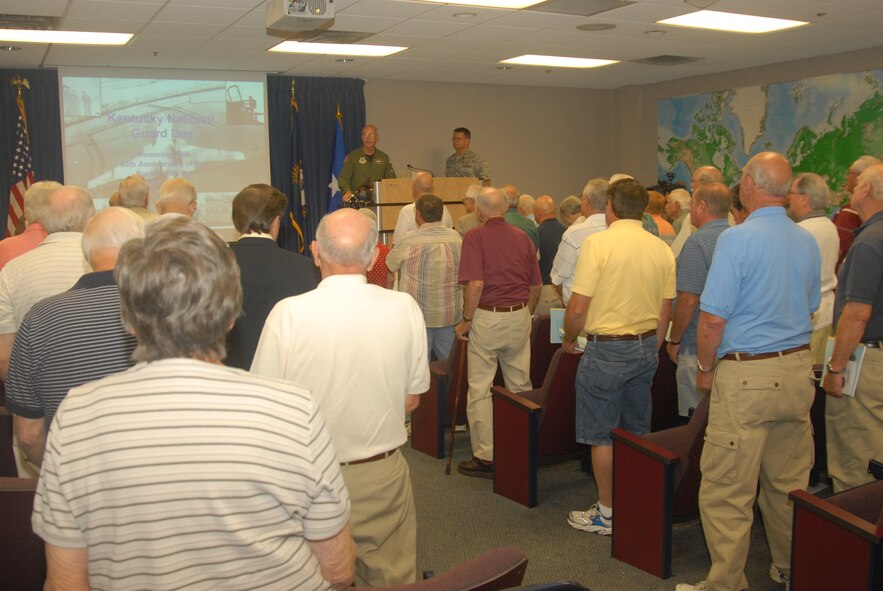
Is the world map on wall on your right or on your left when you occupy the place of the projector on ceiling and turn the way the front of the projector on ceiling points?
on your right

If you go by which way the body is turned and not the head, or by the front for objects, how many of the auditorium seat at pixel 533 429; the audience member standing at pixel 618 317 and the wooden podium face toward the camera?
1

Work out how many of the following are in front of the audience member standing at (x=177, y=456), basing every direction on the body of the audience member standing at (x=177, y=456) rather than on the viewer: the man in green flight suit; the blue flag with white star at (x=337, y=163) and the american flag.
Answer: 3

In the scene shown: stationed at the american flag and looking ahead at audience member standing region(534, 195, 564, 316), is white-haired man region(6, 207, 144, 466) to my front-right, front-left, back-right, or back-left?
front-right

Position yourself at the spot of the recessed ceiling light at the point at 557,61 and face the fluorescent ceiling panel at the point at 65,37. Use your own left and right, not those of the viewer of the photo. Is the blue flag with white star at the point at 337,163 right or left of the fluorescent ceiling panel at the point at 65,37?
right

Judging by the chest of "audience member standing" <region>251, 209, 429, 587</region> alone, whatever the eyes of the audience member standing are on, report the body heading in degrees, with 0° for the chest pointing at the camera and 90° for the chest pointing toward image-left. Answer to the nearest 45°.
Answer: approximately 180°

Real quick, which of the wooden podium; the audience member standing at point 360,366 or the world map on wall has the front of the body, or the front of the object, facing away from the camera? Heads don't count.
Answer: the audience member standing

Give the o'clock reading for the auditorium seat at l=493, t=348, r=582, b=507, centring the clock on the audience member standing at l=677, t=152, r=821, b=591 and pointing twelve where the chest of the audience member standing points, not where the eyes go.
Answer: The auditorium seat is roughly at 12 o'clock from the audience member standing.

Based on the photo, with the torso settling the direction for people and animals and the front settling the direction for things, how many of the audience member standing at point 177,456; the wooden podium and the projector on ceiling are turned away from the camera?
2

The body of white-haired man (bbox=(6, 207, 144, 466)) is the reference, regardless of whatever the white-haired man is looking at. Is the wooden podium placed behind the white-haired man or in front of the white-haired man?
in front

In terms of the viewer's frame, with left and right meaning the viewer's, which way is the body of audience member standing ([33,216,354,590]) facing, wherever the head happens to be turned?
facing away from the viewer

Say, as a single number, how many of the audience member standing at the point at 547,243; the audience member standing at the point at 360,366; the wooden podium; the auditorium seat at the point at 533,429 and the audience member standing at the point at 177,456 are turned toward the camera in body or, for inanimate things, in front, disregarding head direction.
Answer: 1

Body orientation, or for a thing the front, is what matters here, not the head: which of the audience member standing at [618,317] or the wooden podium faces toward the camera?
the wooden podium

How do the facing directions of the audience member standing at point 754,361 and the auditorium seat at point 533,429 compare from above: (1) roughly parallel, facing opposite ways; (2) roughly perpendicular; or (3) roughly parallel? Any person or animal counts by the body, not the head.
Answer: roughly parallel

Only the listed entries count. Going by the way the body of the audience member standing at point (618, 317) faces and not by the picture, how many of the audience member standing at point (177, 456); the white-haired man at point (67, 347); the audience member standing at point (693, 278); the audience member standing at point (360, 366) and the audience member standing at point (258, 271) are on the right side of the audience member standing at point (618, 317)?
1

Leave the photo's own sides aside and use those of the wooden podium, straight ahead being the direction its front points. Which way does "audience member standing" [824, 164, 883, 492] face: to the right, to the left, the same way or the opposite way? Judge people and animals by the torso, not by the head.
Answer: the opposite way

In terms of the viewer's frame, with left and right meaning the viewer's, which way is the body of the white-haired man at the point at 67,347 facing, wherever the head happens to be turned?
facing away from the viewer and to the right of the viewer

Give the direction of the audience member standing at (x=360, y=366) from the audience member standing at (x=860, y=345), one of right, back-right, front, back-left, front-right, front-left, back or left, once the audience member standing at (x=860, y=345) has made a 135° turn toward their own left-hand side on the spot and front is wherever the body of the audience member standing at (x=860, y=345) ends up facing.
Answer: front-right

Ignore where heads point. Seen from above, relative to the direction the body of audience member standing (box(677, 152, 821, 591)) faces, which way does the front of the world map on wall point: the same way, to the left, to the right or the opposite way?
to the left

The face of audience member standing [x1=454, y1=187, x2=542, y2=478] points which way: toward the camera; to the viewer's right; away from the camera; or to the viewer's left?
away from the camera
